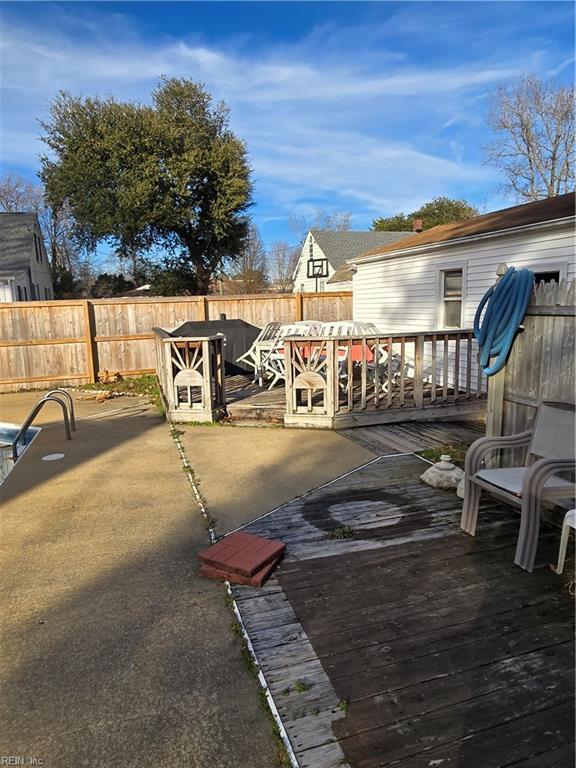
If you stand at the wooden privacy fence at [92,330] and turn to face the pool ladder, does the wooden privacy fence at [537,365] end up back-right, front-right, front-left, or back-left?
front-left

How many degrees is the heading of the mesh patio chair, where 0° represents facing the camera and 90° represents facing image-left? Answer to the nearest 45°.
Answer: approximately 45°

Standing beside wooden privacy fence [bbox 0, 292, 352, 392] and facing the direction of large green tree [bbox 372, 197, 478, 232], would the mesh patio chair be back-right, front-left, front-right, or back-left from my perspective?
back-right

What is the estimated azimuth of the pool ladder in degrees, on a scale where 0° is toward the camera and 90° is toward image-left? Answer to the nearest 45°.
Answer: approximately 90°

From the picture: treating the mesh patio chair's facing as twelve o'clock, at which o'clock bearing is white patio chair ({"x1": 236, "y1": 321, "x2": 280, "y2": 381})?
The white patio chair is roughly at 3 o'clock from the mesh patio chair.

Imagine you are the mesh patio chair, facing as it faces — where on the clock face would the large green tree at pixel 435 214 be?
The large green tree is roughly at 4 o'clock from the mesh patio chair.

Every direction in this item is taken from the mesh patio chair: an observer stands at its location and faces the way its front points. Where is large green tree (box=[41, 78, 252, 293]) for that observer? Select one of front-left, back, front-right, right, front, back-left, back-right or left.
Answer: right

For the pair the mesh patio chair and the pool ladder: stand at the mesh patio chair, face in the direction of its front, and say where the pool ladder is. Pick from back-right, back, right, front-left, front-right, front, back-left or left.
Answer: front-right

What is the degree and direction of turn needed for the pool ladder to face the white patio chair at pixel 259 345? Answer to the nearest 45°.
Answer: approximately 135° to its right

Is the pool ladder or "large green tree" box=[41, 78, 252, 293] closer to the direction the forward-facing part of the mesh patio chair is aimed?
the pool ladder

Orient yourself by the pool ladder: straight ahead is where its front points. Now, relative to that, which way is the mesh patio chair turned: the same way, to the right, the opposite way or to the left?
the same way

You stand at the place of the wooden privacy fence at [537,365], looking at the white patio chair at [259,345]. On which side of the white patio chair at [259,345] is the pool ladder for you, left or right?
left

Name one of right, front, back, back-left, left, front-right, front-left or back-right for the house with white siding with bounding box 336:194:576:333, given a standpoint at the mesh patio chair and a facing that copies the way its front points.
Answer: back-right
